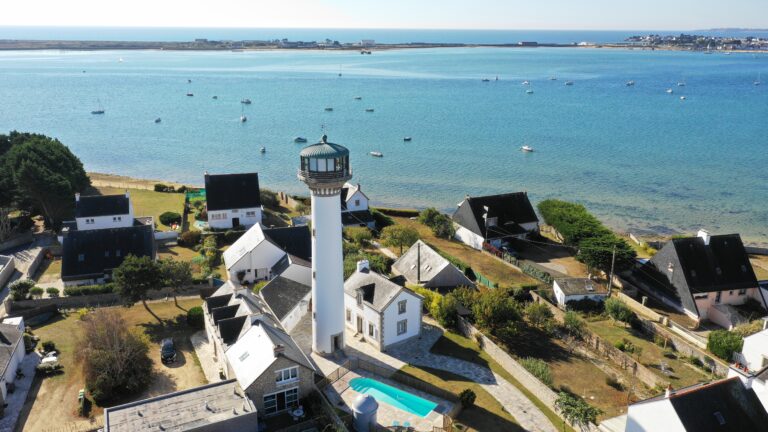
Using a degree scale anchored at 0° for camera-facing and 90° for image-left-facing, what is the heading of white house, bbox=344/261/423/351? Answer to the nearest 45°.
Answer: approximately 45°

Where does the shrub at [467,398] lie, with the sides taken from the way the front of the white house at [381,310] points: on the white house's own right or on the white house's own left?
on the white house's own left

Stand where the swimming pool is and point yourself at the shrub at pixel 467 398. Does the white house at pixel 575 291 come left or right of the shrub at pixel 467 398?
left

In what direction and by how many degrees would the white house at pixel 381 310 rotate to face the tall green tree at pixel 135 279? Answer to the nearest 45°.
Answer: approximately 45° to its right

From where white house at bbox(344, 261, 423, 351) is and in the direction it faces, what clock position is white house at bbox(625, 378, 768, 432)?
white house at bbox(625, 378, 768, 432) is roughly at 9 o'clock from white house at bbox(344, 261, 423, 351).

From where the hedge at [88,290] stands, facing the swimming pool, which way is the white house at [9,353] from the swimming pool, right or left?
right

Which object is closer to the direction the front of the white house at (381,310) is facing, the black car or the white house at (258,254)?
the black car

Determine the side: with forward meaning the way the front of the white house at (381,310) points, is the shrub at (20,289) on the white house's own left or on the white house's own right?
on the white house's own right

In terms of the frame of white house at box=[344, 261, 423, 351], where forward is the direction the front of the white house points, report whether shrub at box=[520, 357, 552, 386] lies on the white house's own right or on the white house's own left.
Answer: on the white house's own left
